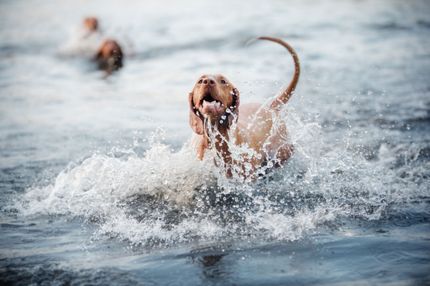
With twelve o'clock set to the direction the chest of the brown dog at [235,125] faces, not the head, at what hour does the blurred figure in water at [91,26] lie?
The blurred figure in water is roughly at 4 o'clock from the brown dog.

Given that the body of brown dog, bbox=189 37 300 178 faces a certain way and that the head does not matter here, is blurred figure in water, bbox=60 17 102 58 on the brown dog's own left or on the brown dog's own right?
on the brown dog's own right

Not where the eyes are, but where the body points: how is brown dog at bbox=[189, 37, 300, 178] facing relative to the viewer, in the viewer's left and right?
facing the viewer and to the left of the viewer
